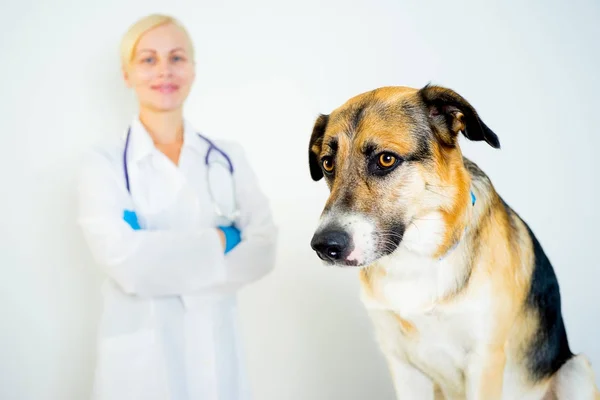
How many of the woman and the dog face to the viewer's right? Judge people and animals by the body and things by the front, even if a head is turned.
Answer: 0

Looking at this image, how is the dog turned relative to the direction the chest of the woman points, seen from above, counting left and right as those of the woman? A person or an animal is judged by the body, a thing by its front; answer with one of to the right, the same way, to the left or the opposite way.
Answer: to the right

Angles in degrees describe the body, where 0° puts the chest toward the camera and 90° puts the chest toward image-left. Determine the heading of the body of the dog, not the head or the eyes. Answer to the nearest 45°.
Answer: approximately 45°

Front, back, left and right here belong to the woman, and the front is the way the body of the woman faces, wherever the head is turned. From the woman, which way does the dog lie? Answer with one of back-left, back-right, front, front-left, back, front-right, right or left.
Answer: front-left

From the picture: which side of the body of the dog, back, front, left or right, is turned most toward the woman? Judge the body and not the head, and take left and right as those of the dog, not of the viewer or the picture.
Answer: right

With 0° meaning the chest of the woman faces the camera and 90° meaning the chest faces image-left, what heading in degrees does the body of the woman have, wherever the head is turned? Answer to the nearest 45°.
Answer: approximately 0°
